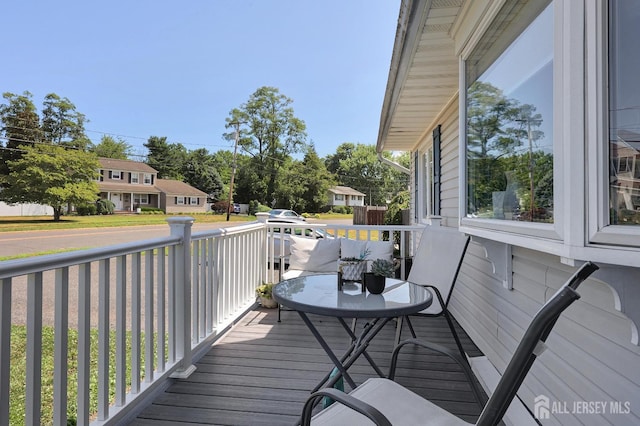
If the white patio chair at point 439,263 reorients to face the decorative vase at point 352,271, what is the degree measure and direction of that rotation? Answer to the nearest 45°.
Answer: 0° — it already faces it

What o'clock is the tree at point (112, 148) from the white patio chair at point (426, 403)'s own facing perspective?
The tree is roughly at 12 o'clock from the white patio chair.

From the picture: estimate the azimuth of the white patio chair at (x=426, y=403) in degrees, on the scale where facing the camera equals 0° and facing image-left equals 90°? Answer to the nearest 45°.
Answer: approximately 135°

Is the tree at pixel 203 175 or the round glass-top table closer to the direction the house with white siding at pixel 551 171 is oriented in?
the round glass-top table

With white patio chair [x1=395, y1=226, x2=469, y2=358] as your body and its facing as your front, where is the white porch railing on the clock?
The white porch railing is roughly at 12 o'clock from the white patio chair.

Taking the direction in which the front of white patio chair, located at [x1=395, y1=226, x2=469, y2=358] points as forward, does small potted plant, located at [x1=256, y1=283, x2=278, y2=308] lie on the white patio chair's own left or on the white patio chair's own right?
on the white patio chair's own right

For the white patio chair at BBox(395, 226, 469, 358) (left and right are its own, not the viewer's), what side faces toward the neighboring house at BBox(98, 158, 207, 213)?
right
